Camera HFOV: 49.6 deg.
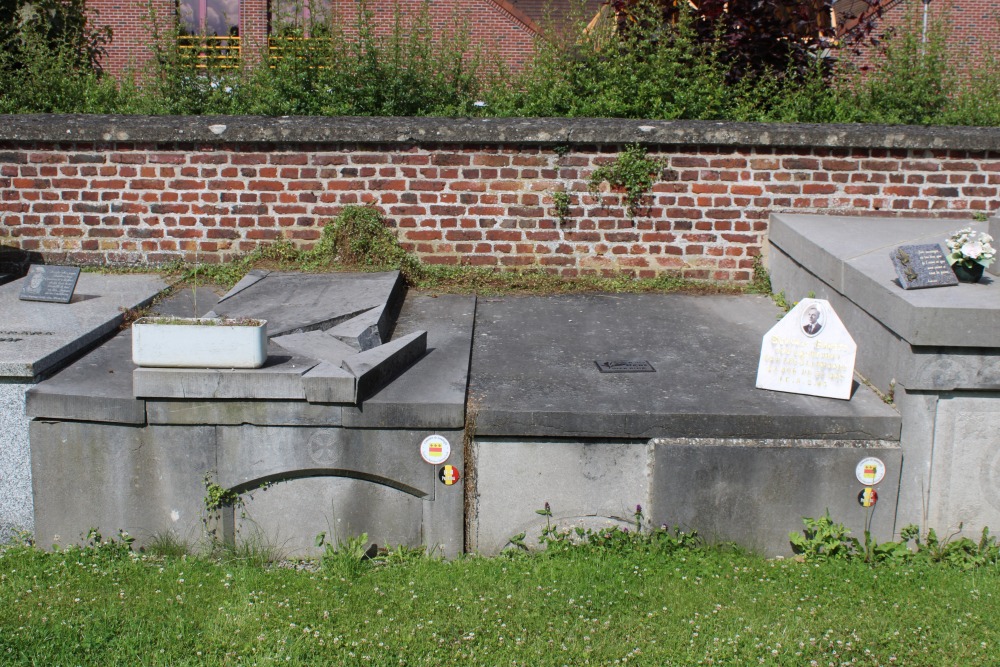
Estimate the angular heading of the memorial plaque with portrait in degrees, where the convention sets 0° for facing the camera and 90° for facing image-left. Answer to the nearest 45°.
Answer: approximately 0°

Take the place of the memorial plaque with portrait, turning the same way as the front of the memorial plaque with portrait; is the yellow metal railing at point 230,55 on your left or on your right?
on your right

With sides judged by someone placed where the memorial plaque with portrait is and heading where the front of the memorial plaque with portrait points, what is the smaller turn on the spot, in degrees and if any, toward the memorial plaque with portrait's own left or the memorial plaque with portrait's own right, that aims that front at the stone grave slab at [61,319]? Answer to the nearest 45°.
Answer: approximately 90° to the memorial plaque with portrait's own right

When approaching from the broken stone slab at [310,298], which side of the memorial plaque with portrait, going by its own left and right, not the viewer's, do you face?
right

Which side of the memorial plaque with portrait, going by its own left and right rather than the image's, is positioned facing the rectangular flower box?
right

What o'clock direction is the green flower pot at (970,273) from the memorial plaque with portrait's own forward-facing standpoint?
The green flower pot is roughly at 8 o'clock from the memorial plaque with portrait.

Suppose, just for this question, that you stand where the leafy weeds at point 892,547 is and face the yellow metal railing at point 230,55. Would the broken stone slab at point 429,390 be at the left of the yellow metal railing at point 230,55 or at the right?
left

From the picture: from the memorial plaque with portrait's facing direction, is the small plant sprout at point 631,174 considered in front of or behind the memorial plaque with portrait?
behind
